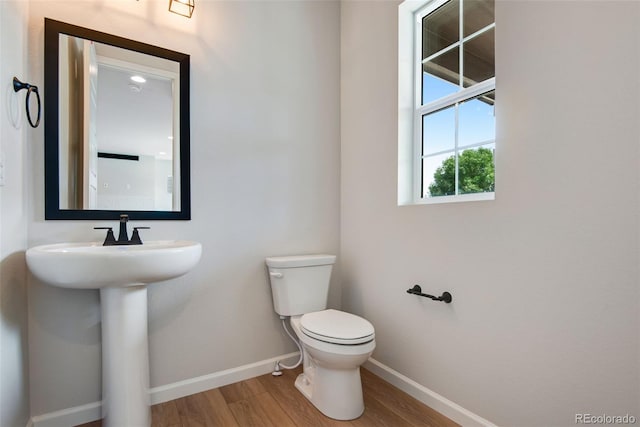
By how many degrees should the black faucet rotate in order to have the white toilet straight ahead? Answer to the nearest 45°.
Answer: approximately 45° to its left

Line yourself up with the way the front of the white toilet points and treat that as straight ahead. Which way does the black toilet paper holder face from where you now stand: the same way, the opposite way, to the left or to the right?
to the right

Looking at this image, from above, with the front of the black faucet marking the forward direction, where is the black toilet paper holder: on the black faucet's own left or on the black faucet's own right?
on the black faucet's own left

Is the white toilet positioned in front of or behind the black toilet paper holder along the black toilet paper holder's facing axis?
in front

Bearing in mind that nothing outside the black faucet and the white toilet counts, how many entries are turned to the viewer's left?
0

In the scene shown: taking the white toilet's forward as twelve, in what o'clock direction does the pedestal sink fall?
The pedestal sink is roughly at 4 o'clock from the white toilet.

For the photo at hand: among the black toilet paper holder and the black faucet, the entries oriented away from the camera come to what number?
0

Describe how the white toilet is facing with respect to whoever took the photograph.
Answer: facing the viewer and to the right of the viewer

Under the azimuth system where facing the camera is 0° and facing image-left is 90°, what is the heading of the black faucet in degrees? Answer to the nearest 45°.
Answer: approximately 0°

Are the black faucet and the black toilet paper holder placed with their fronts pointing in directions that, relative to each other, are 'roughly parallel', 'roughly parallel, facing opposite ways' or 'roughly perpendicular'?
roughly perpendicular

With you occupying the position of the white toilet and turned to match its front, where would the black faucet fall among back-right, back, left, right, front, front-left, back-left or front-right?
back-right
